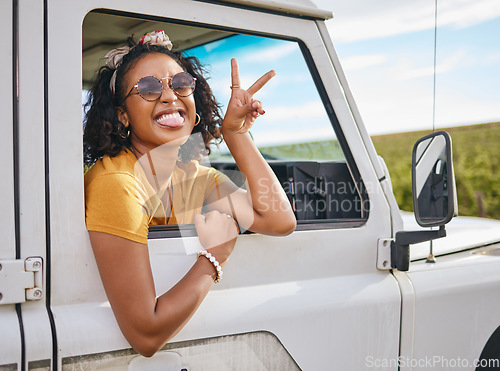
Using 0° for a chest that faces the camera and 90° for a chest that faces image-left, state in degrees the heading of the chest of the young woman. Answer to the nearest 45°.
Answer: approximately 315°
